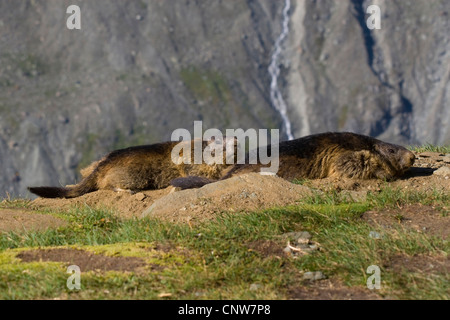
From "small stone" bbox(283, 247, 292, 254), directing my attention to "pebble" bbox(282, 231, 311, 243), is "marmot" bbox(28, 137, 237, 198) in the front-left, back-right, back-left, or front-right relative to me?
front-left

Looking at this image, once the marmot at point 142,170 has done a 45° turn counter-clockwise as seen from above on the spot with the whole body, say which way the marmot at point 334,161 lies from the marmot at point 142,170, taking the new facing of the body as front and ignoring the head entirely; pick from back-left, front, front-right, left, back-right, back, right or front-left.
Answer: right

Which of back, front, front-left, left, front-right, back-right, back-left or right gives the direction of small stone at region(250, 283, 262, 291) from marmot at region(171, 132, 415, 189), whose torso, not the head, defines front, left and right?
right

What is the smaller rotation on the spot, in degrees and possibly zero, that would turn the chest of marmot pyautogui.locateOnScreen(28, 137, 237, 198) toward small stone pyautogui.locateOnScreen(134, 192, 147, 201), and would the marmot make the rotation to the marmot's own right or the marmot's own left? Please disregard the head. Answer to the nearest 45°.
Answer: approximately 90° to the marmot's own right

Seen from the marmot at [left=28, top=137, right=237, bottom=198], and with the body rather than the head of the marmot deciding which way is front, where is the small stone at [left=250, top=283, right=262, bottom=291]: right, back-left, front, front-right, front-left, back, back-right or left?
right

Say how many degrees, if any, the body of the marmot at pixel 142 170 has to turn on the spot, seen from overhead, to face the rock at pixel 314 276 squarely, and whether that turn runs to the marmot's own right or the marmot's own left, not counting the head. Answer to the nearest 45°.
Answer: approximately 90° to the marmot's own right

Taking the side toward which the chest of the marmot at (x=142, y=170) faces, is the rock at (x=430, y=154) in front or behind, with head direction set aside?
in front

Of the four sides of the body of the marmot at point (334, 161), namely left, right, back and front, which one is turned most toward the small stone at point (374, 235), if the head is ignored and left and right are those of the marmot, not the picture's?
right

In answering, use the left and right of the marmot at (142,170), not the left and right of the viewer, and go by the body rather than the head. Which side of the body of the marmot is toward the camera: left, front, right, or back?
right

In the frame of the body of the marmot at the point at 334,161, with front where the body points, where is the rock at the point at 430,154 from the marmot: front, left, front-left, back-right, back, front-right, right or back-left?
front-left

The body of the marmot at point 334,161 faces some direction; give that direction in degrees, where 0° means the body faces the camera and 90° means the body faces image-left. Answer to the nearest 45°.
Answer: approximately 270°

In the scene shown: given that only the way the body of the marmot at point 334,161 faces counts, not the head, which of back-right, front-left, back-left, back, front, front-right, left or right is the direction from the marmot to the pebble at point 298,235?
right

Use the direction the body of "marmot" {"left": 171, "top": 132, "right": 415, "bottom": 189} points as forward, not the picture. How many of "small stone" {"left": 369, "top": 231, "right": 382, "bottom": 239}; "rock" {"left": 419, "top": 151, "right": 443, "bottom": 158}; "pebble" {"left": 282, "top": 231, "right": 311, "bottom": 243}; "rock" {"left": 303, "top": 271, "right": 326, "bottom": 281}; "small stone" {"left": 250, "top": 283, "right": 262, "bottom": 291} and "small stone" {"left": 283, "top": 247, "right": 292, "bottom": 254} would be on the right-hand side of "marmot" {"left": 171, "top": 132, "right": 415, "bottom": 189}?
5

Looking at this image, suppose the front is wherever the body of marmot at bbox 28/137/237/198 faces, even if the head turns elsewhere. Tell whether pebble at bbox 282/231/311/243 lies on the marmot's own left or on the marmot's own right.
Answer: on the marmot's own right

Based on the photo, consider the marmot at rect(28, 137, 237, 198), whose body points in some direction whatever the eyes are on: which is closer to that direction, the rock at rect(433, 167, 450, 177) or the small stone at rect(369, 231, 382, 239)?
the rock

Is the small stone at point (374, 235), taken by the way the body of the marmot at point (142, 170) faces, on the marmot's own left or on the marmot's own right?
on the marmot's own right
